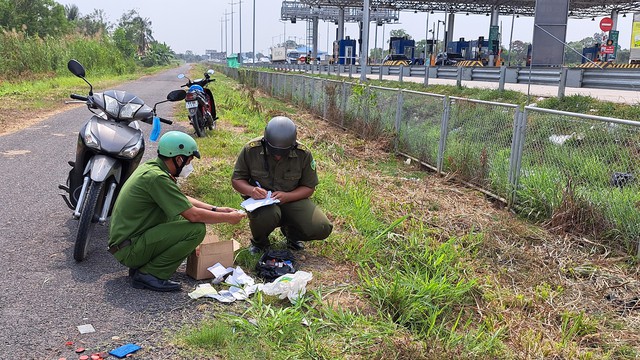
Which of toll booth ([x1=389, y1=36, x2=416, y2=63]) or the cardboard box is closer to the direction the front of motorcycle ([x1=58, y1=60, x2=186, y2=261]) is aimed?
the cardboard box

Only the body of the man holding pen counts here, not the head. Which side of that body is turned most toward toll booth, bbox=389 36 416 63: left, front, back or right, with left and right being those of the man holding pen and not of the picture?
back

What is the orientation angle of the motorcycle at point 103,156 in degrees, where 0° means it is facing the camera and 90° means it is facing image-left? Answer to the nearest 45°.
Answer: approximately 0°

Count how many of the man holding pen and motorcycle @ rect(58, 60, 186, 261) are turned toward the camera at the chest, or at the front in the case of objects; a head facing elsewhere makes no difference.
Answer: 2

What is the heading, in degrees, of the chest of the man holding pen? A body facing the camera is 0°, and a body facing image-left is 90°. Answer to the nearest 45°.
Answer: approximately 0°

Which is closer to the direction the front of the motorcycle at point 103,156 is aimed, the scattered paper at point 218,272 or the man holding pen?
the scattered paper

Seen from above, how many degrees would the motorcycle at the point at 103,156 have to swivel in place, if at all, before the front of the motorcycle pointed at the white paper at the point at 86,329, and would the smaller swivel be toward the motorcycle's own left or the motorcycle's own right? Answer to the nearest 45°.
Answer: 0° — it already faces it

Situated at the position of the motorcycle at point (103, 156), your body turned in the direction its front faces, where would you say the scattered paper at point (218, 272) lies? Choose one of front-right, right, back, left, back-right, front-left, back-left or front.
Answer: front-left

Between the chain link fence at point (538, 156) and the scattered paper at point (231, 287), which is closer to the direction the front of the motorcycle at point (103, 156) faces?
the scattered paper

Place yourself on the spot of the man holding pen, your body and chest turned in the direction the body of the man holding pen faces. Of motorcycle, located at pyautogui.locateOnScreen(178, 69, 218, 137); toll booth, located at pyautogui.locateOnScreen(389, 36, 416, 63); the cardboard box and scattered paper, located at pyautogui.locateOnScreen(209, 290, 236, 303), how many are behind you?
2

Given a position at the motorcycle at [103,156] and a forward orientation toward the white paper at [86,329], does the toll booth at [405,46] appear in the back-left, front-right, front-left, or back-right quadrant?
back-left

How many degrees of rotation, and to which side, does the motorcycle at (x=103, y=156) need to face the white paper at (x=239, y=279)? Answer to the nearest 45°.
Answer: approximately 45° to its left

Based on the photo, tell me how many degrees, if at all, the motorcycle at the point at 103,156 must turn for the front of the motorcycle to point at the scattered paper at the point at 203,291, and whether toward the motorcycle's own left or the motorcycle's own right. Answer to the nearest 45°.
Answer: approximately 45° to the motorcycle's own left
